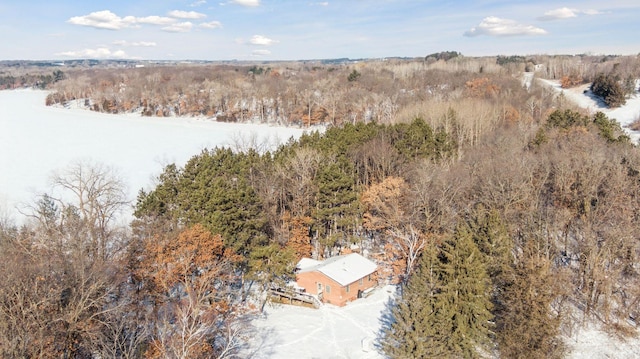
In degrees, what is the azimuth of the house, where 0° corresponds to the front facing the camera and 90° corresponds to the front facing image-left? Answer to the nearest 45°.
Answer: approximately 45°

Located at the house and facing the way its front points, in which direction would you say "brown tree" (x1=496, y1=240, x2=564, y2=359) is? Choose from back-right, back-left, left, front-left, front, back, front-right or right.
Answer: left

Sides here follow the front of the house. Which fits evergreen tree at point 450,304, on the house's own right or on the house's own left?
on the house's own left

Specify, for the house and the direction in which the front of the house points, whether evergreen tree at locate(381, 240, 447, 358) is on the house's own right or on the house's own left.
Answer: on the house's own left

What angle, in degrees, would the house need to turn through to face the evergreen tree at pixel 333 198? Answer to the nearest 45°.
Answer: approximately 135° to its right
